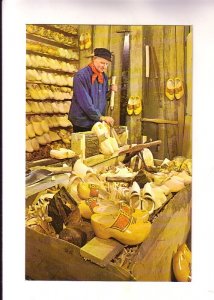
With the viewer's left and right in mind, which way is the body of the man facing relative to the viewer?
facing the viewer and to the right of the viewer

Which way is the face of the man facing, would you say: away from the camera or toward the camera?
toward the camera
